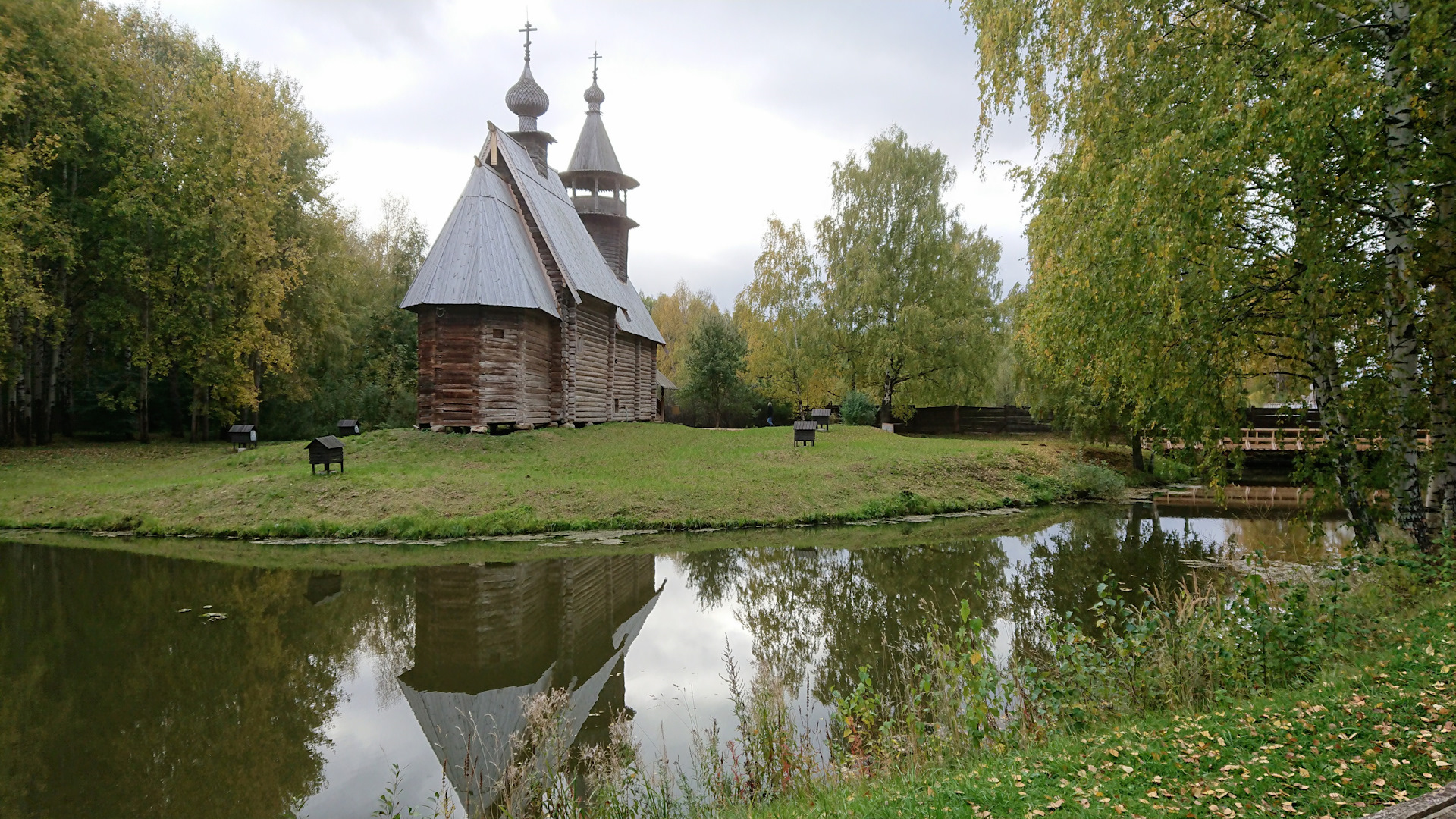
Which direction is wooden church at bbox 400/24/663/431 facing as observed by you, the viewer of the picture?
facing away from the viewer and to the right of the viewer

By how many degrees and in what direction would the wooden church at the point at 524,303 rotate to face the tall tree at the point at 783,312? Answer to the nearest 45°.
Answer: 0° — it already faces it

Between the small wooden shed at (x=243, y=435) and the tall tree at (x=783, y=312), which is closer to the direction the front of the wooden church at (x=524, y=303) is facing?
the tall tree

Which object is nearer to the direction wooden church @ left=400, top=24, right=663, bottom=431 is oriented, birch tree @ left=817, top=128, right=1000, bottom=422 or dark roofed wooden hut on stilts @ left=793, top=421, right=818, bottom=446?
the birch tree

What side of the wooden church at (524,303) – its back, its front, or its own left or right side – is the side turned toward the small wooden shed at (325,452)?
back

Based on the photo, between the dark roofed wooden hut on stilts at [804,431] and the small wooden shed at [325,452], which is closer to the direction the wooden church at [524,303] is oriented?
the dark roofed wooden hut on stilts

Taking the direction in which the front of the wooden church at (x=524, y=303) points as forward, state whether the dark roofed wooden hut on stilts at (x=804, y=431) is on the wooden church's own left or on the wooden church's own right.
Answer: on the wooden church's own right

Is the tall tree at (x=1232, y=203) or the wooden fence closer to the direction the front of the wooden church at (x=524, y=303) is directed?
the wooden fence

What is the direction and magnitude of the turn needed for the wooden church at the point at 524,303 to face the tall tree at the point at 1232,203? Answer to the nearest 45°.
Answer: approximately 135° to its right
